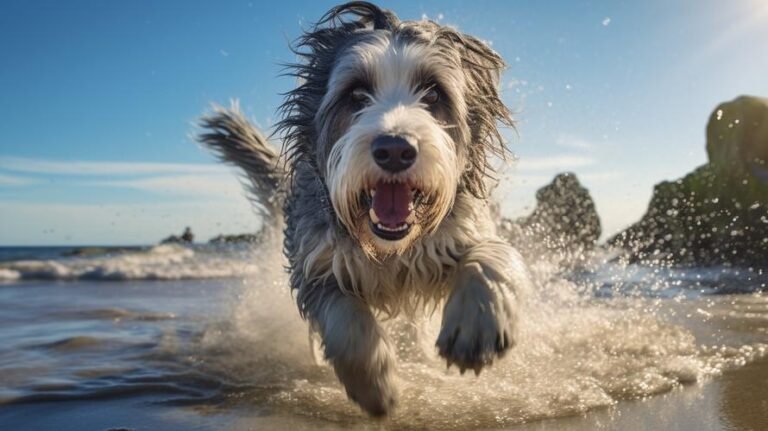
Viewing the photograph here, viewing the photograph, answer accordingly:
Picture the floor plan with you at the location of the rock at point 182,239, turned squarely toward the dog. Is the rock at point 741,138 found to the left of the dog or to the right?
left

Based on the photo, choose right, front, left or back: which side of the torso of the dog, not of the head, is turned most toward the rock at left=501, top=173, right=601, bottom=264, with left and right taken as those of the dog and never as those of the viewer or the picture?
back

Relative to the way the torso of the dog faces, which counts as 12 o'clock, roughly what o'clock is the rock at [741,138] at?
The rock is roughly at 7 o'clock from the dog.

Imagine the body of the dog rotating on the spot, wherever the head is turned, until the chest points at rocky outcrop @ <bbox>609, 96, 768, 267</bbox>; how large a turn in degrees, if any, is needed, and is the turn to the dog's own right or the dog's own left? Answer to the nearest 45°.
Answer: approximately 135° to the dog's own left

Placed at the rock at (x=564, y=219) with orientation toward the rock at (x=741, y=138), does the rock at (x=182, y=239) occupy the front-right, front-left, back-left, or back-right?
back-left

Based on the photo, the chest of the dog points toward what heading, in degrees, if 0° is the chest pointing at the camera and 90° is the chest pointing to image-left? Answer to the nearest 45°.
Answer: approximately 0°

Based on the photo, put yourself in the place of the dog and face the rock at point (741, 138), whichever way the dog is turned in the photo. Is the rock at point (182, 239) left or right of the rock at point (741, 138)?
left

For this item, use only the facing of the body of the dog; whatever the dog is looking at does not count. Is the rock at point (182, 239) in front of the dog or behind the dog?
behind
